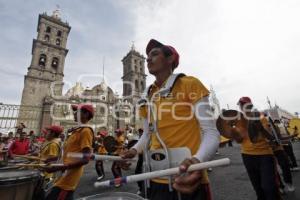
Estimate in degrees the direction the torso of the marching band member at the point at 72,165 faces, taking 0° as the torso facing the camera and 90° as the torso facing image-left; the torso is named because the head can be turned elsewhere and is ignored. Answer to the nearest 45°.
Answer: approximately 90°

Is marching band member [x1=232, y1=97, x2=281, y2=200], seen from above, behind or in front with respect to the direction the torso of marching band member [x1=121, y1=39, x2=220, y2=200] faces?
behind

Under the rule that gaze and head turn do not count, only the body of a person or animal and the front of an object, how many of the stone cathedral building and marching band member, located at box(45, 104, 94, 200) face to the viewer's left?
1

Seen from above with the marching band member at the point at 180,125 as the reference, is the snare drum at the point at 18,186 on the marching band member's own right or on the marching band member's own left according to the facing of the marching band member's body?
on the marching band member's own right

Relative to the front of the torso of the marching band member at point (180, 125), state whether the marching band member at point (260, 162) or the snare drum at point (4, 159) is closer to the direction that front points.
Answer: the snare drum

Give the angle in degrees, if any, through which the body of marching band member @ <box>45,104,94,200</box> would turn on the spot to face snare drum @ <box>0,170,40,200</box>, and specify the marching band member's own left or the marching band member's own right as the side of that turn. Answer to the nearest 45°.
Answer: approximately 45° to the marching band member's own left

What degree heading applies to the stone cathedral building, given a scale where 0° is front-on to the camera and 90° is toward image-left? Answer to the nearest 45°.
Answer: approximately 315°

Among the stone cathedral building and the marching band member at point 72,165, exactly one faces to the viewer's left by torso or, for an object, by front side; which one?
the marching band member

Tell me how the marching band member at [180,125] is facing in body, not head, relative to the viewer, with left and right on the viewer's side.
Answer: facing the viewer and to the left of the viewer

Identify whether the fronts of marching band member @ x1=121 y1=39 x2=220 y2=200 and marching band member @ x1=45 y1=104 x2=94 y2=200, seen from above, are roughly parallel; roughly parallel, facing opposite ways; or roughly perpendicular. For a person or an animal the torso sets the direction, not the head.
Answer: roughly parallel

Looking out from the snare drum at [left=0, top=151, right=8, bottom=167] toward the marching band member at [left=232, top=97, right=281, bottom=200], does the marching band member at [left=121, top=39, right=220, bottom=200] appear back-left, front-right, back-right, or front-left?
front-right

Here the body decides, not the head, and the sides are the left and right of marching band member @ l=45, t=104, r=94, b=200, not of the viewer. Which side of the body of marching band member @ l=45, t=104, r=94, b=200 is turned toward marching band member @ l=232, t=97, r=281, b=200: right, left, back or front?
back

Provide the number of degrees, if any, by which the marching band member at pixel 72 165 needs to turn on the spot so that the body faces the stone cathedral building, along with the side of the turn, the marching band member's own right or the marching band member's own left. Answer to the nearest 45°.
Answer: approximately 90° to the marching band member's own right
